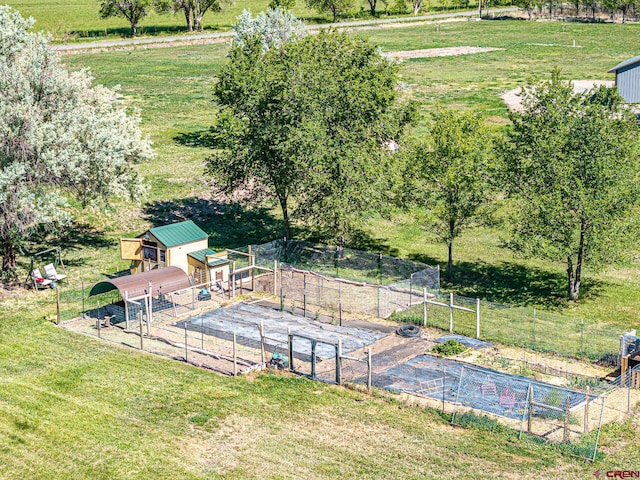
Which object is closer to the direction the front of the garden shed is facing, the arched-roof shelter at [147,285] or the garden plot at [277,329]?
the arched-roof shelter

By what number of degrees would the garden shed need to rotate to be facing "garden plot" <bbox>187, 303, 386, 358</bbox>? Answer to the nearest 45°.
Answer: approximately 90° to its left

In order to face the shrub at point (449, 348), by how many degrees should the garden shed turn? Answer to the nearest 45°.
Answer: approximately 90° to its left

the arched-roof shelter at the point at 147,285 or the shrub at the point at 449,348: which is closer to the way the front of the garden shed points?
the arched-roof shelter

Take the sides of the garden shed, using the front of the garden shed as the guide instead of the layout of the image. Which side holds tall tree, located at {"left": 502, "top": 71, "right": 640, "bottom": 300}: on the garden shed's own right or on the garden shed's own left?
on the garden shed's own left

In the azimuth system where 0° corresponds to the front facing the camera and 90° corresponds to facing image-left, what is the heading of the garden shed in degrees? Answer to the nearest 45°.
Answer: approximately 45°

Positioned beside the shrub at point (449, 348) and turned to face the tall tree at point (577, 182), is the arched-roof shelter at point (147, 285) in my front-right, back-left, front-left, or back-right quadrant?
back-left
